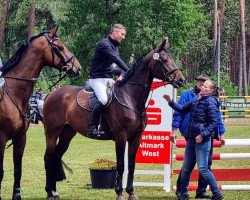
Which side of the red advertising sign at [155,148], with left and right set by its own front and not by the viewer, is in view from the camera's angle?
front

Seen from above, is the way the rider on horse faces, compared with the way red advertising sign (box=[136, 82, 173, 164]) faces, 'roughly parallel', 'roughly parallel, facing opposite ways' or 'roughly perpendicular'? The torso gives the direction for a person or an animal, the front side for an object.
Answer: roughly perpendicular

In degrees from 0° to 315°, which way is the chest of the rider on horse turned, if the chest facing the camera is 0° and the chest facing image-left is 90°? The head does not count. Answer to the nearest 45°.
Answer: approximately 270°

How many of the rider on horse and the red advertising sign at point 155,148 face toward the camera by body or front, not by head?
1

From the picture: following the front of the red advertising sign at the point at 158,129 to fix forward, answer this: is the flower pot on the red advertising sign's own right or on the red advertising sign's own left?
on the red advertising sign's own right

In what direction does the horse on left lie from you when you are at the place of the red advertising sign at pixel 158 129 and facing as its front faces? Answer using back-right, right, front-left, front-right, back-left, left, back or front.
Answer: front-right

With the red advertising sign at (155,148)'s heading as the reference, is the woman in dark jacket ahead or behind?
ahead

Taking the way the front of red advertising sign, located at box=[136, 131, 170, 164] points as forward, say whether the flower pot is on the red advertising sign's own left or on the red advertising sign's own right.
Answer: on the red advertising sign's own right

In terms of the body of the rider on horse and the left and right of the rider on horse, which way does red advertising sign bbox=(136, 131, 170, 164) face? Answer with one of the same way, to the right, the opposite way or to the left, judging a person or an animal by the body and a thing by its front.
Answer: to the right
